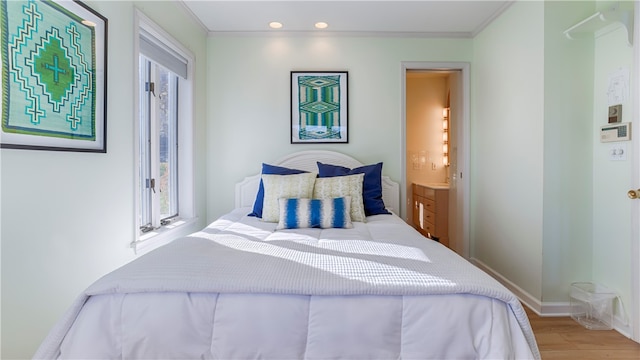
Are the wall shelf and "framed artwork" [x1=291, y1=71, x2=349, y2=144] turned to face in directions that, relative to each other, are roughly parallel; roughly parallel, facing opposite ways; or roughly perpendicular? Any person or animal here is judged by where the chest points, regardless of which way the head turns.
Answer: roughly perpendicular

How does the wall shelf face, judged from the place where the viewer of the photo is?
facing the viewer and to the left of the viewer

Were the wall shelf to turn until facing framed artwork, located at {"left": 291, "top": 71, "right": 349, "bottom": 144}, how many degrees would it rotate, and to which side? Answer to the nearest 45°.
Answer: approximately 45° to its right

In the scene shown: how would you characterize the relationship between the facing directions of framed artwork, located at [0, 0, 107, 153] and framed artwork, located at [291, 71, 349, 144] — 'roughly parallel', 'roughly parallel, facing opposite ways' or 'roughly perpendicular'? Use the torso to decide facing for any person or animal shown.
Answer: roughly perpendicular

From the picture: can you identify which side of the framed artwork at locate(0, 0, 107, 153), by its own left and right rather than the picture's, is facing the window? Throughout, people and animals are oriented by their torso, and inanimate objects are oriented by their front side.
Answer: left

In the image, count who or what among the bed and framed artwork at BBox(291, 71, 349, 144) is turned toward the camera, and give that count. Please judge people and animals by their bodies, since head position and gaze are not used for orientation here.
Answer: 2

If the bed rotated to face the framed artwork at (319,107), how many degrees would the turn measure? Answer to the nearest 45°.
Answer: approximately 180°

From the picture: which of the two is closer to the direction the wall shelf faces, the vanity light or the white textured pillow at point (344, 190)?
the white textured pillow

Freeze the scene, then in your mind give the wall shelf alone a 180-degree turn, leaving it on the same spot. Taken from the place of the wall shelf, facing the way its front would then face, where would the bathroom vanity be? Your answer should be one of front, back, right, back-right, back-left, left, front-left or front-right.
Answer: left

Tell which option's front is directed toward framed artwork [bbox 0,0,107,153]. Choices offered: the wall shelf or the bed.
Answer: the wall shelf

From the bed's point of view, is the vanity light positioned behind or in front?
behind

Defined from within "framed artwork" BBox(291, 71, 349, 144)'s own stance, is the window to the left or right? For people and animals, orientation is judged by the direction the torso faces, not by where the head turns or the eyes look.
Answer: on its right

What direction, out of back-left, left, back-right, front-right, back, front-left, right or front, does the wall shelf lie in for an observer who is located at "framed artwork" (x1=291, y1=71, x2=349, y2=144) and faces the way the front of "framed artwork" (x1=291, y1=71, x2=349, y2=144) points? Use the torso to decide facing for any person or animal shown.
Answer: front-left

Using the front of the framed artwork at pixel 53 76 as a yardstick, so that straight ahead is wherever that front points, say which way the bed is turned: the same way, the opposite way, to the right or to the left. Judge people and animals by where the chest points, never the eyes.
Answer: to the right

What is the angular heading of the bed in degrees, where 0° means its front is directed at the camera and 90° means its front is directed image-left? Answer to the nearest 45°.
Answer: approximately 0°

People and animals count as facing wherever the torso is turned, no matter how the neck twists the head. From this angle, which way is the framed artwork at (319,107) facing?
toward the camera
